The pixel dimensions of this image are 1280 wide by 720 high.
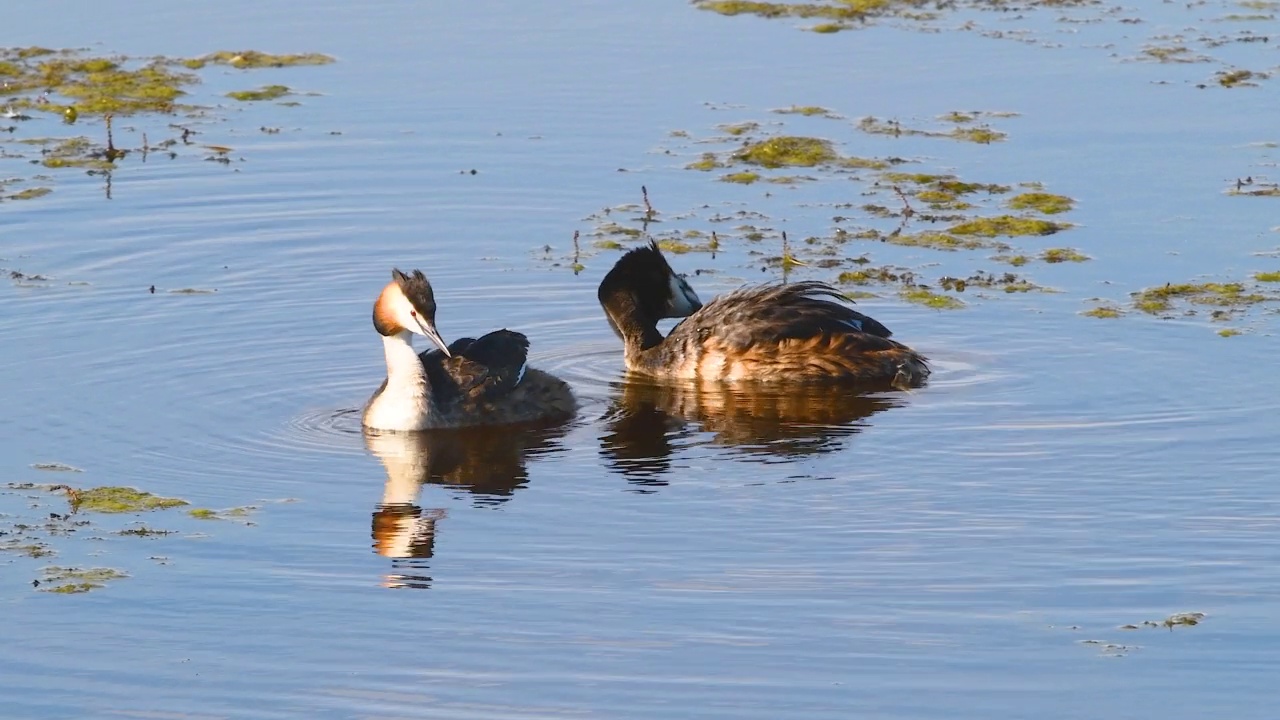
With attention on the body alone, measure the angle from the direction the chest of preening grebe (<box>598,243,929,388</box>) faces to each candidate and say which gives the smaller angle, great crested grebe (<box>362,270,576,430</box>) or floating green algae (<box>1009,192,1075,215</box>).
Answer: the great crested grebe

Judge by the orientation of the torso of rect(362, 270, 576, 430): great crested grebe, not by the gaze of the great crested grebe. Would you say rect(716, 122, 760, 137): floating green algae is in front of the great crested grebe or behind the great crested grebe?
behind

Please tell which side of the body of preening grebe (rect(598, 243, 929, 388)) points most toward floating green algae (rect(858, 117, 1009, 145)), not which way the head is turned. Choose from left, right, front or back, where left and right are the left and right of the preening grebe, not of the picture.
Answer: right

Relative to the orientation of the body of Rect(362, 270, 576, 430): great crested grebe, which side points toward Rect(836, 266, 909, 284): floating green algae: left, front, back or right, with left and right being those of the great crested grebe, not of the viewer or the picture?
back

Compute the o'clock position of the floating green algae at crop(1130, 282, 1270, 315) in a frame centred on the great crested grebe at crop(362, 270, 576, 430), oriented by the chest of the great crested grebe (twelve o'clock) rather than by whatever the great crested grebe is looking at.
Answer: The floating green algae is roughly at 7 o'clock from the great crested grebe.

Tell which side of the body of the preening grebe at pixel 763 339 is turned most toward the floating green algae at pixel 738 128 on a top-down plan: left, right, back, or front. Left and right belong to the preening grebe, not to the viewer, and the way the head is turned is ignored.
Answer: right

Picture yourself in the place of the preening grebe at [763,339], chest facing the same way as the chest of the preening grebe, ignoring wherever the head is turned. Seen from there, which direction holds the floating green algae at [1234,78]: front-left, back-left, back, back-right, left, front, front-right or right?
back-right

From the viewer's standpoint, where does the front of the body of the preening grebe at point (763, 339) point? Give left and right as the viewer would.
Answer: facing to the left of the viewer

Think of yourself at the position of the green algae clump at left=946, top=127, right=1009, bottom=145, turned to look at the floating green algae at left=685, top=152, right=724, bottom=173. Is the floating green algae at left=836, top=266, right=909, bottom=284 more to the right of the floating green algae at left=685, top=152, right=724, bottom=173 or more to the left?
left

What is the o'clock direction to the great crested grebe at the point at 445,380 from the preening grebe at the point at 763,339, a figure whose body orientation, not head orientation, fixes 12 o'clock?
The great crested grebe is roughly at 11 o'clock from the preening grebe.

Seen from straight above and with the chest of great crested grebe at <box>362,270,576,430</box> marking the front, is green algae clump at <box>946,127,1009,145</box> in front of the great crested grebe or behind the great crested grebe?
behind

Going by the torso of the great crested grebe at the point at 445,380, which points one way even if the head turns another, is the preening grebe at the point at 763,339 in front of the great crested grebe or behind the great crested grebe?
behind

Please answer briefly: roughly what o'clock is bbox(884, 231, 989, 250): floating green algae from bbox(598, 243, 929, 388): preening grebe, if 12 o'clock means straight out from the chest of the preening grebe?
The floating green algae is roughly at 4 o'clock from the preening grebe.

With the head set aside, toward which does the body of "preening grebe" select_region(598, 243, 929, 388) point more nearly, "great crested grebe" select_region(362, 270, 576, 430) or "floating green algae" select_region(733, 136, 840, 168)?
the great crested grebe

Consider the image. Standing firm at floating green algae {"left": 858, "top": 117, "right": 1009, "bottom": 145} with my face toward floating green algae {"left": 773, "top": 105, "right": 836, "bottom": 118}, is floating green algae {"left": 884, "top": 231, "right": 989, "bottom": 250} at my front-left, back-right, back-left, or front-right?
back-left
